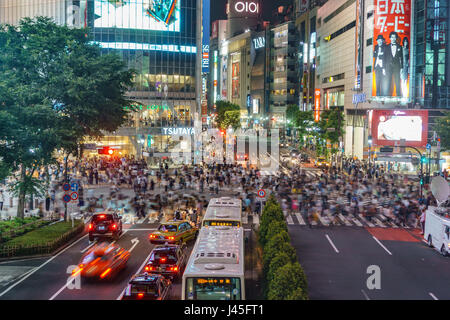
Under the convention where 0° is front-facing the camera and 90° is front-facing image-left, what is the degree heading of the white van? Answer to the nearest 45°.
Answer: approximately 315°

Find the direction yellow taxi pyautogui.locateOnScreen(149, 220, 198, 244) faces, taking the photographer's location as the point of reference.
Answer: facing away from the viewer and to the right of the viewer

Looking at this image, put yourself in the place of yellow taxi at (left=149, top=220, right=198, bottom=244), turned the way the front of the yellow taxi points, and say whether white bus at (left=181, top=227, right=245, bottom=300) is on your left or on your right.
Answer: on your right

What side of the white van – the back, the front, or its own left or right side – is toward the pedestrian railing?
right

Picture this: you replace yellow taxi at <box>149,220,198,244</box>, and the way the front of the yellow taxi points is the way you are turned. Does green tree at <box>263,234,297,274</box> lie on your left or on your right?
on your right

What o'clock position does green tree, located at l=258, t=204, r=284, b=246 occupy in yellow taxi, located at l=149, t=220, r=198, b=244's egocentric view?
The green tree is roughly at 3 o'clock from the yellow taxi.

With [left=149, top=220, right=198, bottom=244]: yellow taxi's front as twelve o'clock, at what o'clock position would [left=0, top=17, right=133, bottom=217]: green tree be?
The green tree is roughly at 9 o'clock from the yellow taxi.

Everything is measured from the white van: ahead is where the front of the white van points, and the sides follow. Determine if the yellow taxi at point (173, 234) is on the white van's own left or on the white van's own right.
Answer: on the white van's own right

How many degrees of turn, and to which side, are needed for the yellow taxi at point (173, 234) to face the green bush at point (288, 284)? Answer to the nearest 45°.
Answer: approximately 135° to its right

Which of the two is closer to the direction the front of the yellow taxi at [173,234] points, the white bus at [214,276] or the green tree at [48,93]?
the green tree

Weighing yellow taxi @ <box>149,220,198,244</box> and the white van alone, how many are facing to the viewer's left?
0
